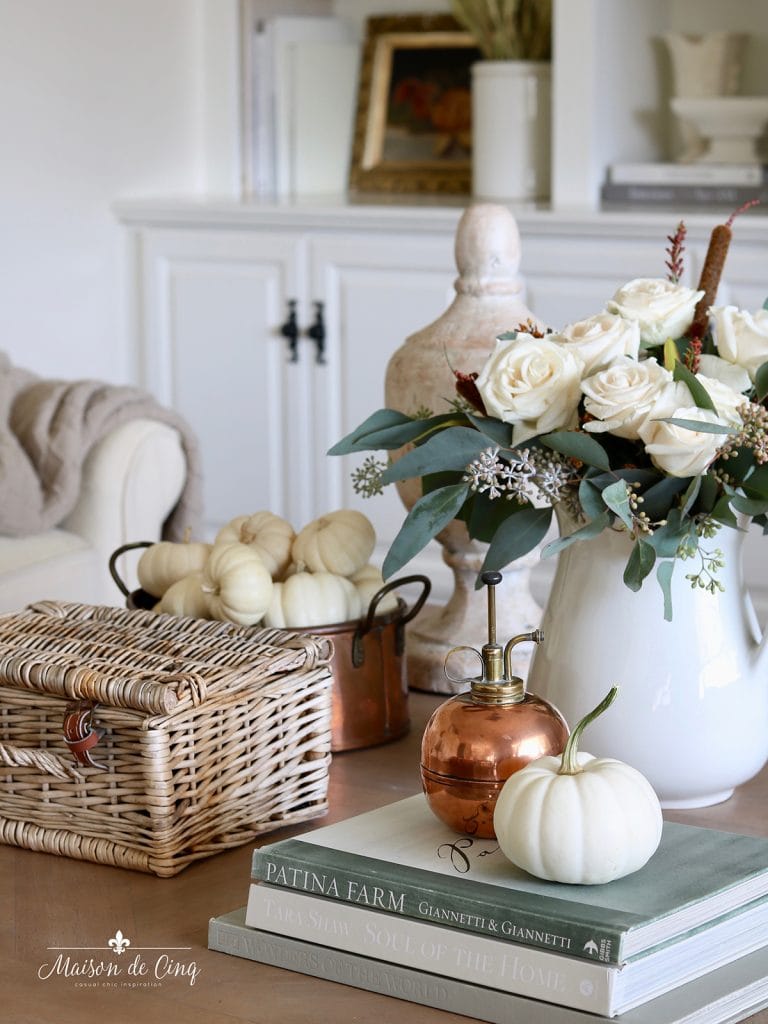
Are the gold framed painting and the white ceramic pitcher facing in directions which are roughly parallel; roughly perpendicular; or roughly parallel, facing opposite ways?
roughly perpendicular

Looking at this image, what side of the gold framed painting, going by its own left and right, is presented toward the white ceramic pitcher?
front

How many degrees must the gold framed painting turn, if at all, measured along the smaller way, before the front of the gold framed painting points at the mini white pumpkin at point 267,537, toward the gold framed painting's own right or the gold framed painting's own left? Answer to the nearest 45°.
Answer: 0° — it already faces it

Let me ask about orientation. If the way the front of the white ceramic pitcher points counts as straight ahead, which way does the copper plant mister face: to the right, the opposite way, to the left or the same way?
the opposite way

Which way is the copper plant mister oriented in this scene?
to the viewer's right

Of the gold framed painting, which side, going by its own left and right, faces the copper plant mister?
front

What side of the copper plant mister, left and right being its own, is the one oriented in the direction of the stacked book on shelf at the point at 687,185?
left
